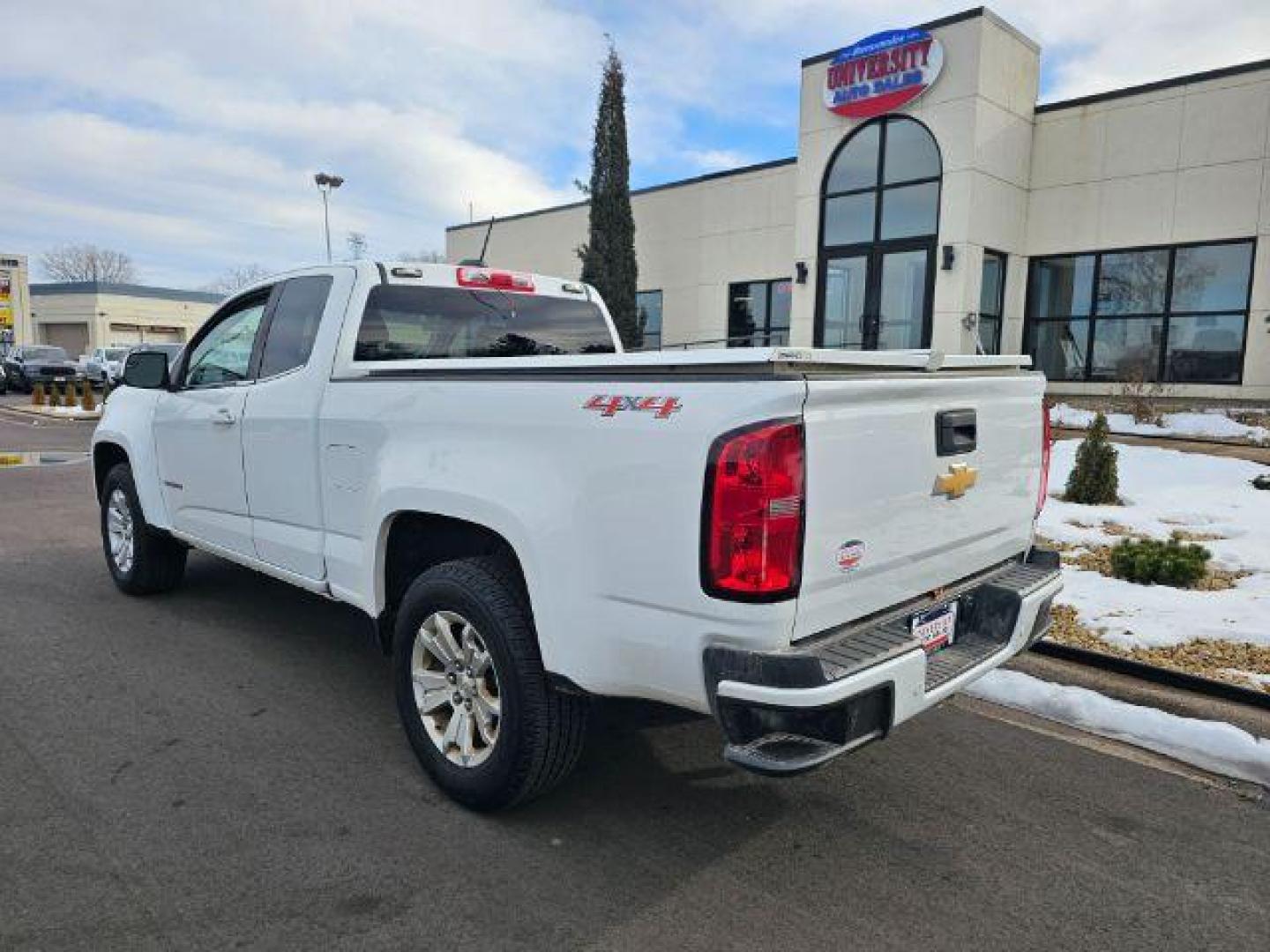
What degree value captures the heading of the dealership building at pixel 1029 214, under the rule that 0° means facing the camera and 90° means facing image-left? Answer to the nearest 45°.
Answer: approximately 45°

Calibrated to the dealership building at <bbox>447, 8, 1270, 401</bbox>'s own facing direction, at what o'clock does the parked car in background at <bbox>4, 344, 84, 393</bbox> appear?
The parked car in background is roughly at 2 o'clock from the dealership building.

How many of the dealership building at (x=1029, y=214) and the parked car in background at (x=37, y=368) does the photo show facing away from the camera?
0

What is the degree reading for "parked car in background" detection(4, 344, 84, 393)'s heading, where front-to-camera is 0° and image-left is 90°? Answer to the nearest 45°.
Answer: approximately 315°

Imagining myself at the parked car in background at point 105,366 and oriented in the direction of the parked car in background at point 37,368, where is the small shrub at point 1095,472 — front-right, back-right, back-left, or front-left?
back-left

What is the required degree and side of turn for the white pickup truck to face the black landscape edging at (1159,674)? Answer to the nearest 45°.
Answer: approximately 90° to its right

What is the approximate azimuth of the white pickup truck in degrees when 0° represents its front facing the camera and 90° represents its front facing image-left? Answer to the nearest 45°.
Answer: approximately 135°

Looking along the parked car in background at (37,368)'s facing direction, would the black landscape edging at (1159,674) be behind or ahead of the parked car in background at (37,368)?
ahead

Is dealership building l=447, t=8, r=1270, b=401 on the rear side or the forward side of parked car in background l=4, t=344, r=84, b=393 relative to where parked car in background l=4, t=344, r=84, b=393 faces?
on the forward side

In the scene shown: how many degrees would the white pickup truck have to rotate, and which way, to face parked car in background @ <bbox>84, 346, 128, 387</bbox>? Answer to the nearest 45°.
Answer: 0° — it already faces it

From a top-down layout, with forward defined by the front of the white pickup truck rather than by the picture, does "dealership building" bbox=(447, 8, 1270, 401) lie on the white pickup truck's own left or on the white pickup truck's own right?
on the white pickup truck's own right

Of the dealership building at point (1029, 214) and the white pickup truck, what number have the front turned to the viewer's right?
0

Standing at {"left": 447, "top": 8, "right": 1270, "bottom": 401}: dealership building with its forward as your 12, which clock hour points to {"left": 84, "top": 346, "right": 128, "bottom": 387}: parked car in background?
The parked car in background is roughly at 2 o'clock from the dealership building.

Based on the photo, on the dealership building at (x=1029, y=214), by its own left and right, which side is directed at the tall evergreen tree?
right
